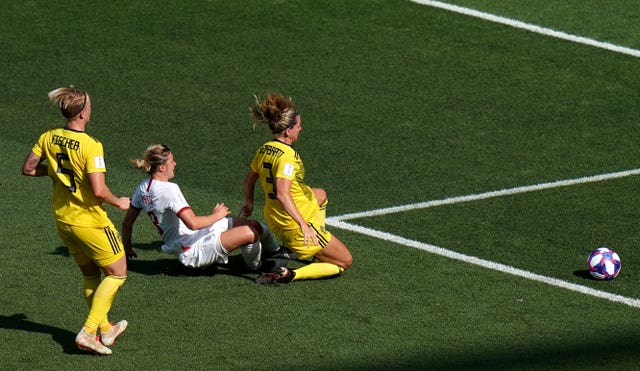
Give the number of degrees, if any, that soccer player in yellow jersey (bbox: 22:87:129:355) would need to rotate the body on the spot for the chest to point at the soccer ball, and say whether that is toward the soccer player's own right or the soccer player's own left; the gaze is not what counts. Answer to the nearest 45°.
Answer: approximately 45° to the soccer player's own right

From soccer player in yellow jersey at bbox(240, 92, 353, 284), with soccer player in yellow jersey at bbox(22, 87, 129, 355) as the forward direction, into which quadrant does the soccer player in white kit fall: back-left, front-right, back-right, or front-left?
front-right

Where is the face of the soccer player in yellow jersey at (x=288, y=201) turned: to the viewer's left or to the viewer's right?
to the viewer's right

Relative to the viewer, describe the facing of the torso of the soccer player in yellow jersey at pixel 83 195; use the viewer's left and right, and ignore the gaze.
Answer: facing away from the viewer and to the right of the viewer

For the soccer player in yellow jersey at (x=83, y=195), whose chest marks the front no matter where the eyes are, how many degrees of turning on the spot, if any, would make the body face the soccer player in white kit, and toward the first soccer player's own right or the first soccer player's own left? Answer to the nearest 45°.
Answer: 0° — they already face them

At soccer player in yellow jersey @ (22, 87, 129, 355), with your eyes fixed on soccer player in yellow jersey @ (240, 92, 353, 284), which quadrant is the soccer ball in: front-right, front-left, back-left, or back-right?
front-right

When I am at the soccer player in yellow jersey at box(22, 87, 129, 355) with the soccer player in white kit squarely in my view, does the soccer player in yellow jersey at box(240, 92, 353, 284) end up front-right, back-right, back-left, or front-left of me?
front-right
